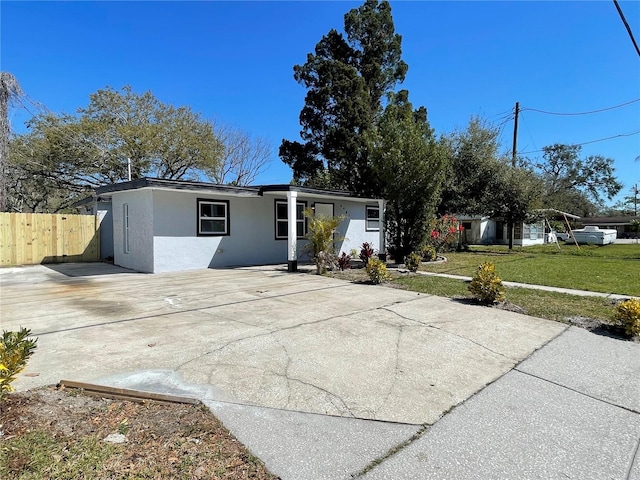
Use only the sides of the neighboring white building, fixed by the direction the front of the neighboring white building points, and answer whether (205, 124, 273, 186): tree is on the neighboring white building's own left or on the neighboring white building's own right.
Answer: on the neighboring white building's own right

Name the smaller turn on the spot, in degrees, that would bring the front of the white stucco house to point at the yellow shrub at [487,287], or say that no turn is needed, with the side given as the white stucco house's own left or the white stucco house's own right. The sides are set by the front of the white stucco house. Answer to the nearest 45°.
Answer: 0° — it already faces it

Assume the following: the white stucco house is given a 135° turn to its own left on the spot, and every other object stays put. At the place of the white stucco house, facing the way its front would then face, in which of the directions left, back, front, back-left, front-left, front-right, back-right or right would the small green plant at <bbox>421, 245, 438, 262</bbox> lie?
right

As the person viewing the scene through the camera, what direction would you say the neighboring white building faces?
facing the viewer and to the right of the viewer

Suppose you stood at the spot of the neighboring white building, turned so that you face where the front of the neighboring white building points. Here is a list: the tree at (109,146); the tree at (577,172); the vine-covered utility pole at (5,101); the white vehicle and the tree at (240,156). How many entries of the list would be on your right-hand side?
3

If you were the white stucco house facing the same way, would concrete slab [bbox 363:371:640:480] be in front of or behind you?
in front

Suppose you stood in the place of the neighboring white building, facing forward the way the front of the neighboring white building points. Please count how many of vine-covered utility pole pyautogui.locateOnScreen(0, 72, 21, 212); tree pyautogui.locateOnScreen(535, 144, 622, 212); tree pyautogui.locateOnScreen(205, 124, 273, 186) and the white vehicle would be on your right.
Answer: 2

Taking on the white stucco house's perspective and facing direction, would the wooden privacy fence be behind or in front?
behind

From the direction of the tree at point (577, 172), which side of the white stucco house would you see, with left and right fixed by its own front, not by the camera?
left

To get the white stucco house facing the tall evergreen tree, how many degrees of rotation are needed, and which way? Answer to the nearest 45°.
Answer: approximately 90° to its left

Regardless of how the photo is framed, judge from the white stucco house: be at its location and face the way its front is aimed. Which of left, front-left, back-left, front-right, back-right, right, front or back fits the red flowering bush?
front-left

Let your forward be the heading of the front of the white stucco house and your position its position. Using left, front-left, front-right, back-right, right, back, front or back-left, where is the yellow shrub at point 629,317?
front

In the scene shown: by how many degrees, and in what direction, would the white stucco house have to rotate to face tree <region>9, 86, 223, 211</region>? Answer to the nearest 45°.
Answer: approximately 180°

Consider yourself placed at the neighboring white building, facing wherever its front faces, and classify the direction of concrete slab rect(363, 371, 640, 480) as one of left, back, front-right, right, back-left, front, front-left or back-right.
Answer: front-right

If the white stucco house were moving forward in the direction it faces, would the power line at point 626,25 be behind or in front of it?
in front

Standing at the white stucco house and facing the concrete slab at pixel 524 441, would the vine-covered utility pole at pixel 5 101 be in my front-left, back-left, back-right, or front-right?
back-right

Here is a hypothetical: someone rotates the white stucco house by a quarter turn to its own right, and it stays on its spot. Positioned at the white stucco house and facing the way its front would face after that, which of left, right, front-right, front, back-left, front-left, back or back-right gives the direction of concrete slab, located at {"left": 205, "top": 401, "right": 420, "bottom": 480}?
front-left

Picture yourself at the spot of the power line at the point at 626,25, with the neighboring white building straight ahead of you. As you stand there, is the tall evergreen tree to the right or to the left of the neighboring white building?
left

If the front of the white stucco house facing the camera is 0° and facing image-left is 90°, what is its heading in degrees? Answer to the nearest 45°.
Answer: approximately 315°

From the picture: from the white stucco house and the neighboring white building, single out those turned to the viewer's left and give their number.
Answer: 0
